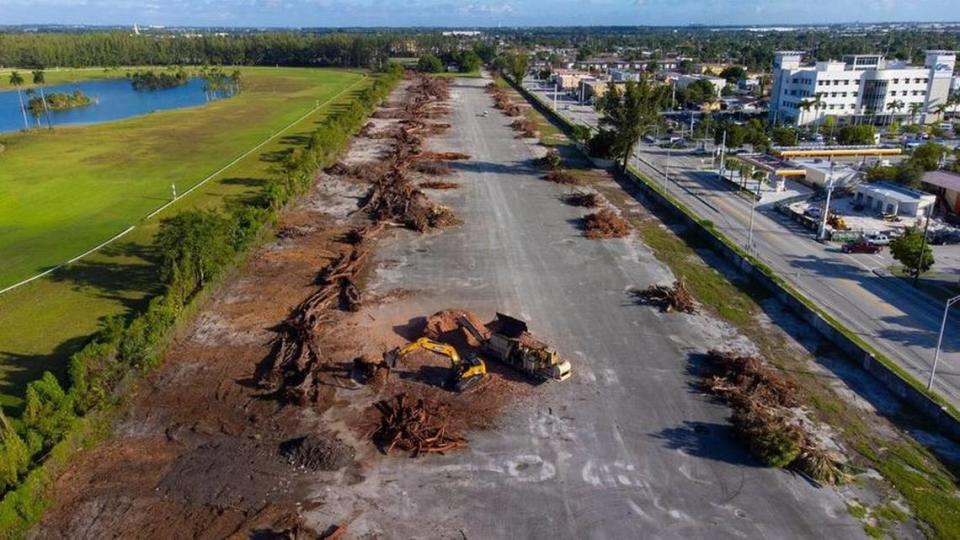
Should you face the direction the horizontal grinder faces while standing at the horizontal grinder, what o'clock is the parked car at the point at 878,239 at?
The parked car is roughly at 9 o'clock from the horizontal grinder.

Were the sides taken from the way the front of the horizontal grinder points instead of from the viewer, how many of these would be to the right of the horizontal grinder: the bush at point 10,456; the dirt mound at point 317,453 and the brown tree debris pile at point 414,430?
3

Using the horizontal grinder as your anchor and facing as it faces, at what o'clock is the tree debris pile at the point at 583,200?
The tree debris pile is roughly at 8 o'clock from the horizontal grinder.

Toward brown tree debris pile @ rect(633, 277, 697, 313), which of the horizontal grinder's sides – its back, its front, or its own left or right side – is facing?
left

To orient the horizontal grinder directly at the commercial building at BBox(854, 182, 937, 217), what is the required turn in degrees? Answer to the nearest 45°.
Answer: approximately 90° to its left

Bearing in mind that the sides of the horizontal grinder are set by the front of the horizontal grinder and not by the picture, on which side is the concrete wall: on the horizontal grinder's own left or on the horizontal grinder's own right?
on the horizontal grinder's own left

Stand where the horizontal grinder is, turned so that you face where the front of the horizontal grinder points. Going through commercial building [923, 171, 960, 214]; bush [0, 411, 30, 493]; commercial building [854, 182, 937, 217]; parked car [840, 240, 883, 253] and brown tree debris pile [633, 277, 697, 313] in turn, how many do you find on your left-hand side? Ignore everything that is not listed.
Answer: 4

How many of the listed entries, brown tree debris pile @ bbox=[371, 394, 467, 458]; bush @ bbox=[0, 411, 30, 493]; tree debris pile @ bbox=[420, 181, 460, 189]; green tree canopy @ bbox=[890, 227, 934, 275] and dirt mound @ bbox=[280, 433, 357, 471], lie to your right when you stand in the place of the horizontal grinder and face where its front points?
3

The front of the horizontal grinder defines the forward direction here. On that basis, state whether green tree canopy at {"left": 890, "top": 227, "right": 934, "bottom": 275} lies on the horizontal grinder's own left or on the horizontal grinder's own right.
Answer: on the horizontal grinder's own left

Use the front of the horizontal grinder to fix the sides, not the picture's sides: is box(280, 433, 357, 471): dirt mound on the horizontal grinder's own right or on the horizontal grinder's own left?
on the horizontal grinder's own right

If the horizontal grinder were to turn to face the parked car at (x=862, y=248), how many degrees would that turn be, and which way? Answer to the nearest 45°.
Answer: approximately 90° to its left
